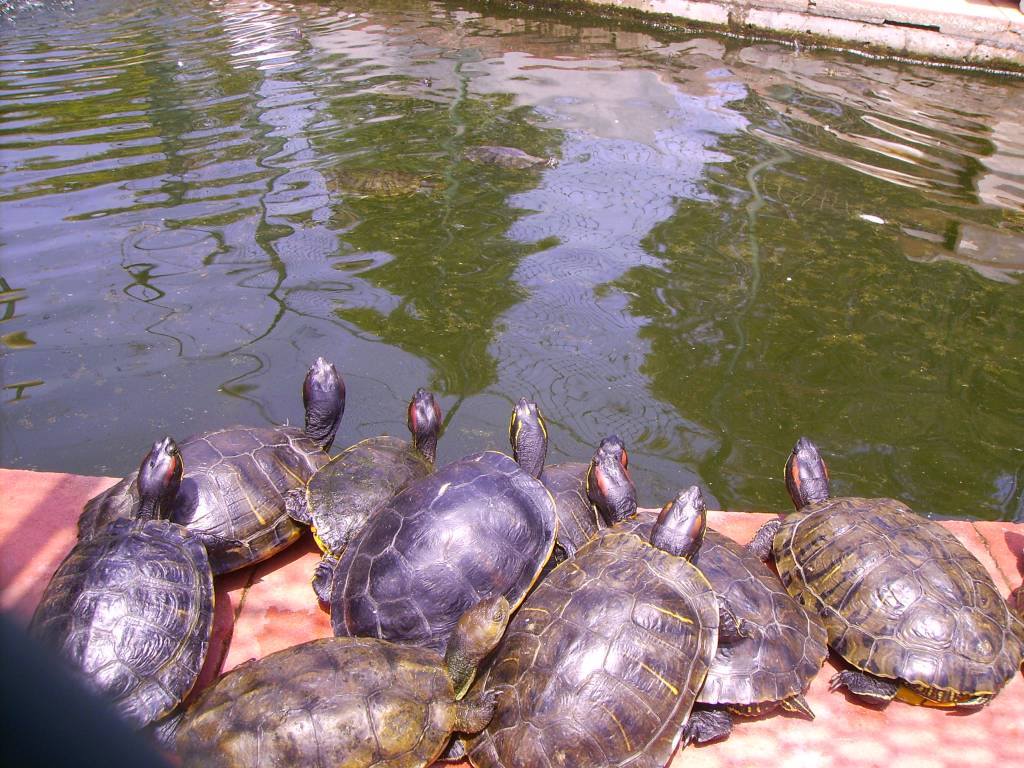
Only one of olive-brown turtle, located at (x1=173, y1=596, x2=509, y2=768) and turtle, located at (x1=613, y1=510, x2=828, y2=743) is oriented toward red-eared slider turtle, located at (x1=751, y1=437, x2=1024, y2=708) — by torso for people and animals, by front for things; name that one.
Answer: olive-brown turtle, located at (x1=173, y1=596, x2=509, y2=768)

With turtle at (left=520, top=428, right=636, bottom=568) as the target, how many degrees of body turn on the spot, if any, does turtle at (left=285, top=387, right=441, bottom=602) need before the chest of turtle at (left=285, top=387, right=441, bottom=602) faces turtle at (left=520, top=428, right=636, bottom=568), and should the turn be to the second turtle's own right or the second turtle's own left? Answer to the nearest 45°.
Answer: approximately 45° to the second turtle's own right

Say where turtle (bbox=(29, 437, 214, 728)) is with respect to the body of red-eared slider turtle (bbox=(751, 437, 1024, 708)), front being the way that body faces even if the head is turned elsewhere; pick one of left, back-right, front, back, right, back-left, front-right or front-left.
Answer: left

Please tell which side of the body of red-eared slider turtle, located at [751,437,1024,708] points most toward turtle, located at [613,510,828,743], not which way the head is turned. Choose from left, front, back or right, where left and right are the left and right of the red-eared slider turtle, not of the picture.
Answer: left

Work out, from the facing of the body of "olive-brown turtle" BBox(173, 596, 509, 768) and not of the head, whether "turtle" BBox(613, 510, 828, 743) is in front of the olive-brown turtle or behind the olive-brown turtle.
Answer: in front

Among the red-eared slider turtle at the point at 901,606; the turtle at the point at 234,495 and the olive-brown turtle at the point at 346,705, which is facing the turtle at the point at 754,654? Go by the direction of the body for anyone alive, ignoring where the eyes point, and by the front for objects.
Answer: the olive-brown turtle at the point at 346,705

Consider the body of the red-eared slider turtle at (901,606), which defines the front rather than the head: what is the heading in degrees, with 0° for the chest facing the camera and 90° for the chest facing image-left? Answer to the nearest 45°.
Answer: approximately 135°

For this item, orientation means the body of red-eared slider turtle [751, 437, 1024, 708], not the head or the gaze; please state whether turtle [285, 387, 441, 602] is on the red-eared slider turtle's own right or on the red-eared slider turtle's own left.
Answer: on the red-eared slider turtle's own left

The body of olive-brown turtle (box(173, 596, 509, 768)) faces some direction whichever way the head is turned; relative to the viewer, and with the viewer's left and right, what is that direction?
facing to the right of the viewer

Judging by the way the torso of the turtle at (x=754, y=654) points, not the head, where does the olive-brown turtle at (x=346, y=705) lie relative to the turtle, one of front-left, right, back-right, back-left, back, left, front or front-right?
left

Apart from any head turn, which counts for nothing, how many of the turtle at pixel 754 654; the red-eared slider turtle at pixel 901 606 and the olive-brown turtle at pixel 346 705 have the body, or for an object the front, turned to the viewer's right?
1

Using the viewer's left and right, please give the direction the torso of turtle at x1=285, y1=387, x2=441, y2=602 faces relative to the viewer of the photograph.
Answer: facing away from the viewer and to the right of the viewer

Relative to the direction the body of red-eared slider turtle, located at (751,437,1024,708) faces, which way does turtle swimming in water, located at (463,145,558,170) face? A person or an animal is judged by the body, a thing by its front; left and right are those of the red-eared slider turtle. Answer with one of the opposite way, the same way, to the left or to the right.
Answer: to the right

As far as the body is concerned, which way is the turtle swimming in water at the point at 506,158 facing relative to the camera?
to the viewer's right

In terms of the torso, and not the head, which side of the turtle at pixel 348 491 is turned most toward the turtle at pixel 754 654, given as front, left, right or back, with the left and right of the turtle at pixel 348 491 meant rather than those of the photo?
right
